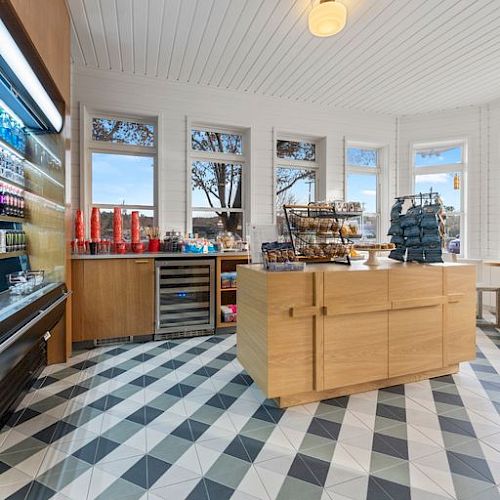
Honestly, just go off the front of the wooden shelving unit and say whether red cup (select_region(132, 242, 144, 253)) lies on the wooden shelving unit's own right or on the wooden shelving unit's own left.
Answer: on the wooden shelving unit's own right

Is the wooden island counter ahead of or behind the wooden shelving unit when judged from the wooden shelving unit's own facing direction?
ahead

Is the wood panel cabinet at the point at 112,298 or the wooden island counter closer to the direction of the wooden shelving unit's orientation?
the wooden island counter

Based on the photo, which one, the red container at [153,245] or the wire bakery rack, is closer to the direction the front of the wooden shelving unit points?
the wire bakery rack

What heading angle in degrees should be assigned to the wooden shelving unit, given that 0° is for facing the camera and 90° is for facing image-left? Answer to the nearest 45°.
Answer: approximately 0°

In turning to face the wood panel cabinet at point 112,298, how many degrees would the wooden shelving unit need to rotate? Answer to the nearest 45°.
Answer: approximately 45° to its right

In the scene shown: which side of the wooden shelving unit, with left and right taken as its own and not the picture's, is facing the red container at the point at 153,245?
right
